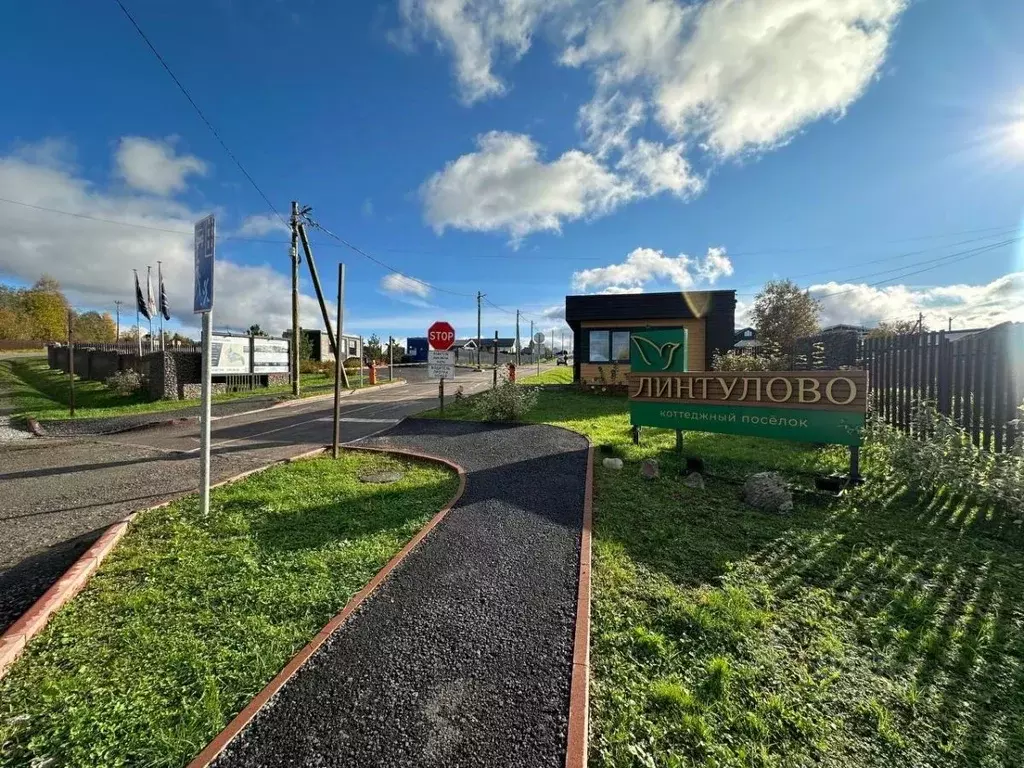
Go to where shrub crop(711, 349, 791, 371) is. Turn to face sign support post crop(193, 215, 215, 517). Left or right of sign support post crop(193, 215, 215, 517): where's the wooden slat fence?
left

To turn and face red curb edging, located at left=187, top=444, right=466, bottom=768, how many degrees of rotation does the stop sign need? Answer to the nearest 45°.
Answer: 0° — it already faces it

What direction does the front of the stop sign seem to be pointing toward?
toward the camera

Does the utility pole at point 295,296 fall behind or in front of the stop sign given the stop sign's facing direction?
behind

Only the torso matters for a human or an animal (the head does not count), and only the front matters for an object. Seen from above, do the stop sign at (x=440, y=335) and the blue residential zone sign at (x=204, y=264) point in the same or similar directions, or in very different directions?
same or similar directions

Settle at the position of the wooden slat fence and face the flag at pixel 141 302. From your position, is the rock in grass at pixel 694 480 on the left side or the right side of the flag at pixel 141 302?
left

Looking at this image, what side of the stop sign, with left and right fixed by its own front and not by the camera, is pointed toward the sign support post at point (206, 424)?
front

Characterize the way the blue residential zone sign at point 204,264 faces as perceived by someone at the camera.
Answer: facing the viewer and to the left of the viewer

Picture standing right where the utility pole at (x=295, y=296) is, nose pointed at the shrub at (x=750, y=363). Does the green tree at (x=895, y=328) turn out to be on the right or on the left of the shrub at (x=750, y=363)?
left

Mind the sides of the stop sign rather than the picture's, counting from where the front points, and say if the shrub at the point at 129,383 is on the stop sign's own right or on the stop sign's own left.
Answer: on the stop sign's own right

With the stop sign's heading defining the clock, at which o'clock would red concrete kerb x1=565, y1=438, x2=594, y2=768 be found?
The red concrete kerb is roughly at 12 o'clock from the stop sign.
